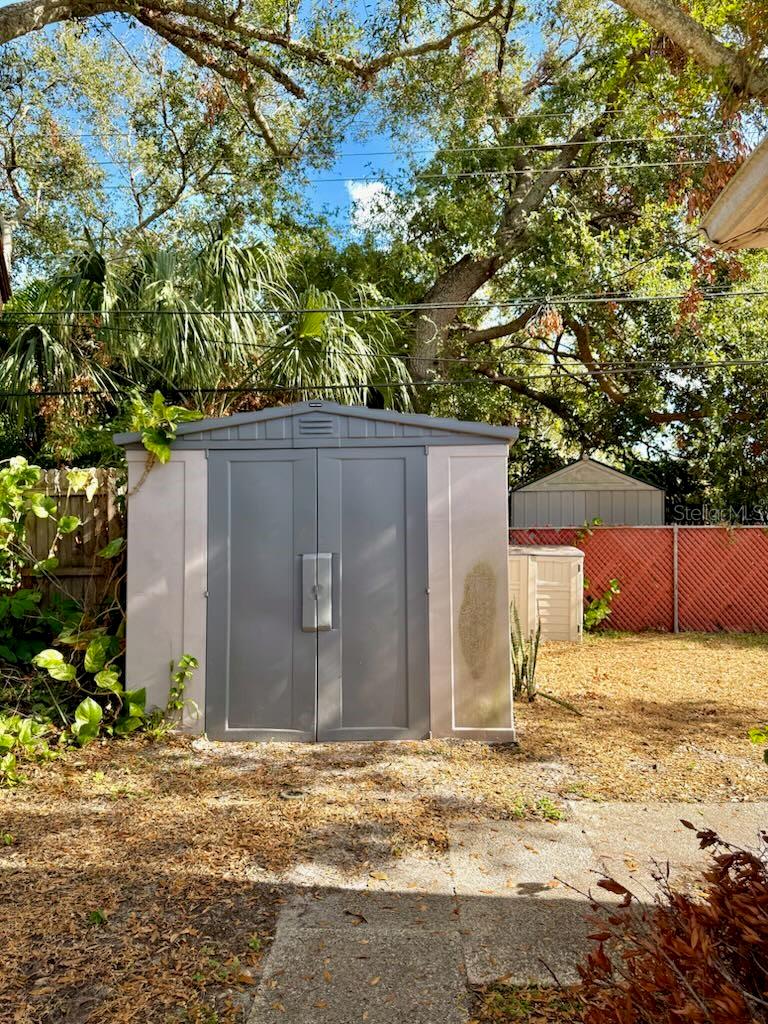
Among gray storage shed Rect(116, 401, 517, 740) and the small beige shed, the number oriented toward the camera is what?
2

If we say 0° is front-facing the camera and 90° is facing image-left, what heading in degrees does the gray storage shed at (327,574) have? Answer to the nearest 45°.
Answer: approximately 0°

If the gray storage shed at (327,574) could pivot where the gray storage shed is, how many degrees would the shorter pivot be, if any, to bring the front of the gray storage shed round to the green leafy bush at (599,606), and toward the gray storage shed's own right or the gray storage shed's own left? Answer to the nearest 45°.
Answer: approximately 135° to the gray storage shed's own left

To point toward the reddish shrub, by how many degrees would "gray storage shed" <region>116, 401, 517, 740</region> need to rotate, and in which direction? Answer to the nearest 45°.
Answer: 0° — it already faces it

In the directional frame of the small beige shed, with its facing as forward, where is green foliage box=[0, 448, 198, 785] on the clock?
The green foliage is roughly at 1 o'clock from the small beige shed.

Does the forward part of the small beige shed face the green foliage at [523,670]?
yes

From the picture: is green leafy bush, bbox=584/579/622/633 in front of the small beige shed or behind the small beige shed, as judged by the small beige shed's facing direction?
behind

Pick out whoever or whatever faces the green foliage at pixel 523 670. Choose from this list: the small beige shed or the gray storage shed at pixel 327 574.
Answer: the small beige shed
